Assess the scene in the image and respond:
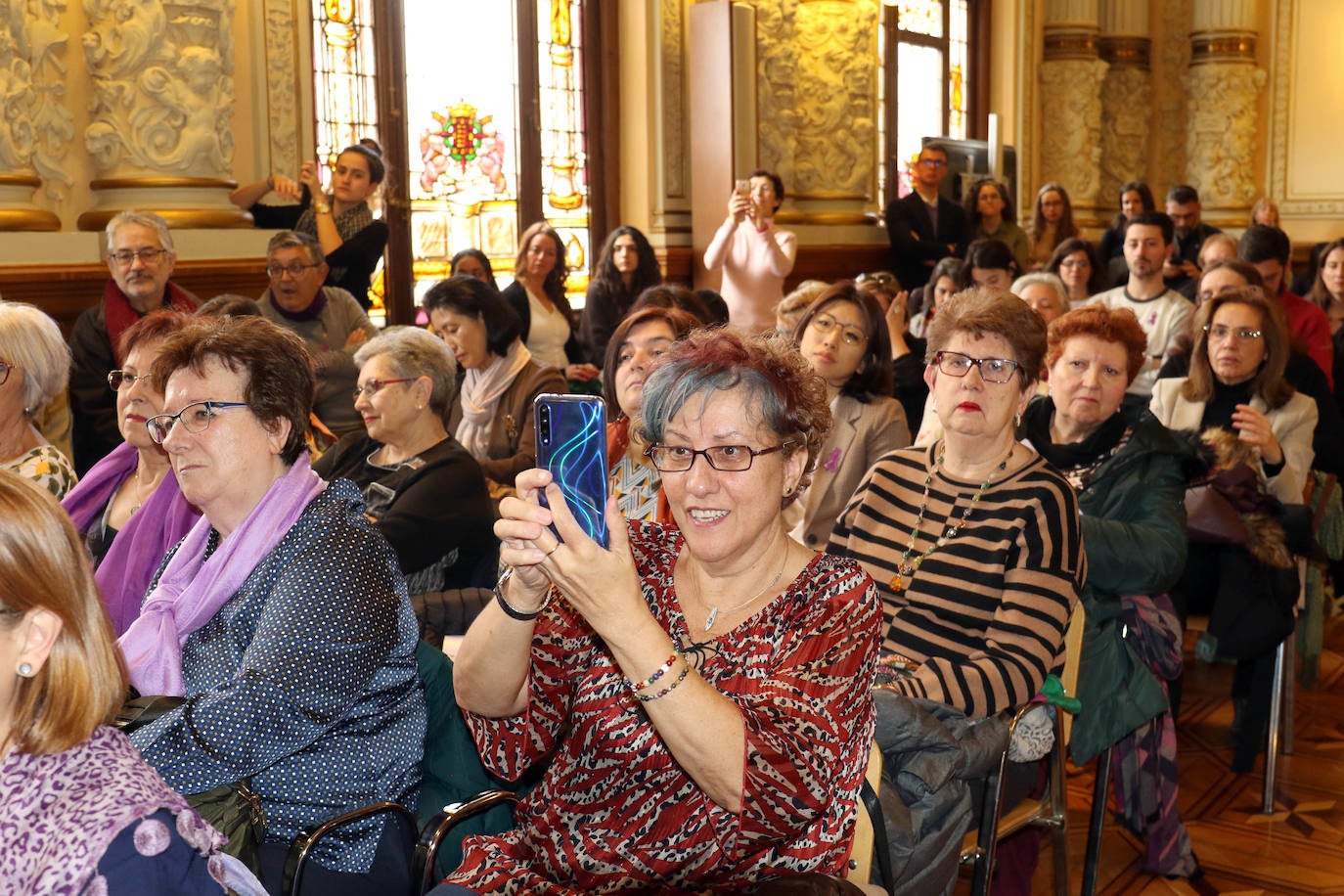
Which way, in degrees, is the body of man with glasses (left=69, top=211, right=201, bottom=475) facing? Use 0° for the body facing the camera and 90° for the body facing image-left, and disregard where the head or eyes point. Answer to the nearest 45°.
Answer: approximately 0°

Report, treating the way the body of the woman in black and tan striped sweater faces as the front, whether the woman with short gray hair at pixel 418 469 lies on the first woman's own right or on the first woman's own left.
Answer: on the first woman's own right

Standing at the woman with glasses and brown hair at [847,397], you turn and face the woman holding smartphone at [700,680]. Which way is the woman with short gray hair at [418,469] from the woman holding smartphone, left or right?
right

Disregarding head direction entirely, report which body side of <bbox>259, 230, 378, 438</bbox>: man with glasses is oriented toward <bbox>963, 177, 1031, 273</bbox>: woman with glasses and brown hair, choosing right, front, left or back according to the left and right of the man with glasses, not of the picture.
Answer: back

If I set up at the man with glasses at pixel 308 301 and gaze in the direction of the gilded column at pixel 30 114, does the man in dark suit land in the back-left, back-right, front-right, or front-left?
back-right

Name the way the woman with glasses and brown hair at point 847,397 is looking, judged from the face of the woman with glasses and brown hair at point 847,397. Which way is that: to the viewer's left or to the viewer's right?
to the viewer's left

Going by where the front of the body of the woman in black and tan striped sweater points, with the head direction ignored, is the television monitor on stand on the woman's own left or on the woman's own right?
on the woman's own right

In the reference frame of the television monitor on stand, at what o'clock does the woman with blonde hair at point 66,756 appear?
The woman with blonde hair is roughly at 12 o'clock from the television monitor on stand.
